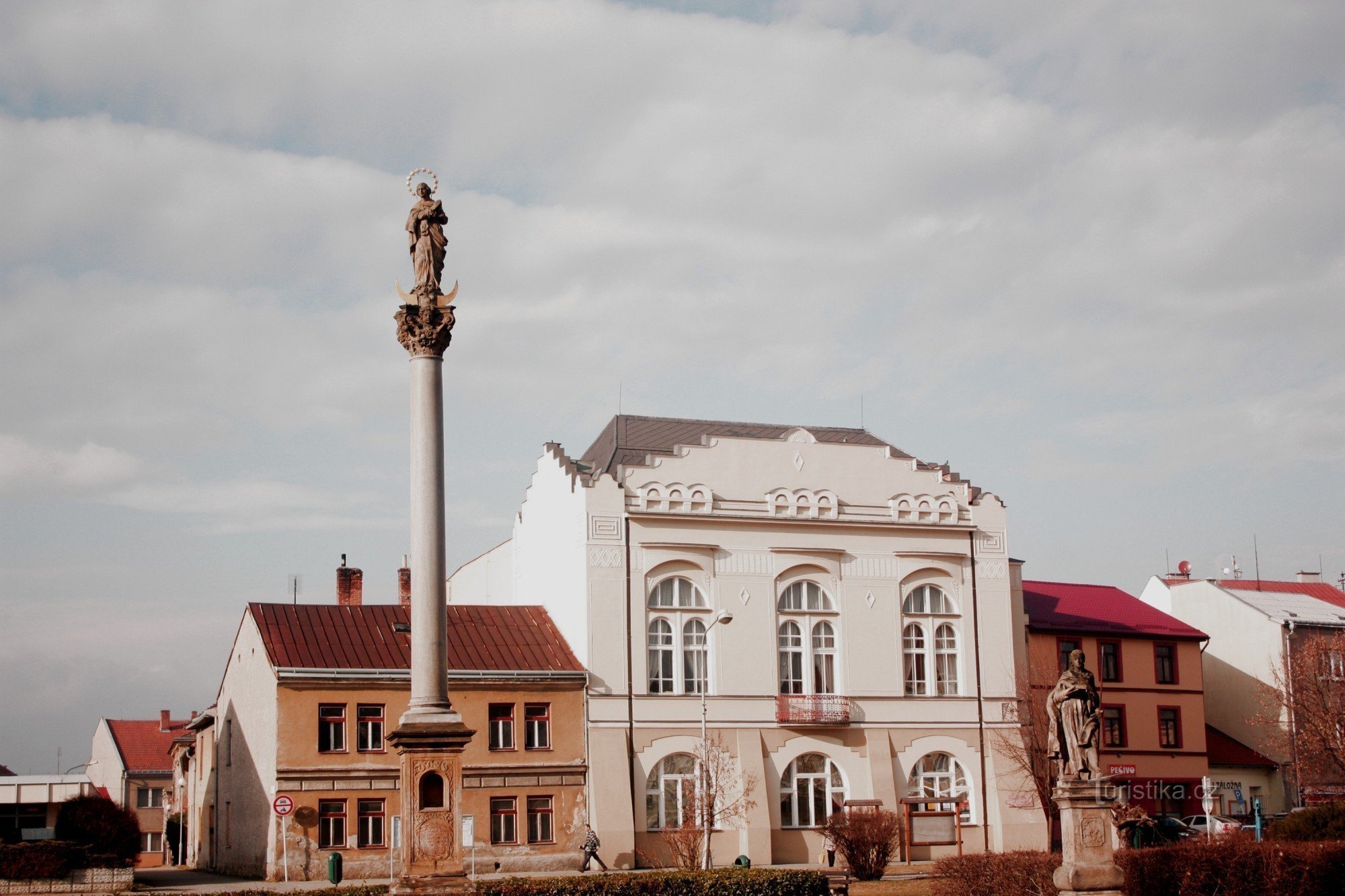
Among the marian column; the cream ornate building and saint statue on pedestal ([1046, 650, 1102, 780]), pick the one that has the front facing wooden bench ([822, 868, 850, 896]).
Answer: the cream ornate building

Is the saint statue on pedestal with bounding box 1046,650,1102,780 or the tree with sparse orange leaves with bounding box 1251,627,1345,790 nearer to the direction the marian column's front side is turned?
the saint statue on pedestal

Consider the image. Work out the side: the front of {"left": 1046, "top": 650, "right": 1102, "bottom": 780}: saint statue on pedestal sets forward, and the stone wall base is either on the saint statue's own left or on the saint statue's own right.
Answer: on the saint statue's own right

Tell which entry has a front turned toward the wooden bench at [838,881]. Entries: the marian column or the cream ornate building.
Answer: the cream ornate building

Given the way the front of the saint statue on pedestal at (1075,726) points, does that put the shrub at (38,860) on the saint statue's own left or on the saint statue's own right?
on the saint statue's own right

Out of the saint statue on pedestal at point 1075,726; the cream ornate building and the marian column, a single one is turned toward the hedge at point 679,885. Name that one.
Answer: the cream ornate building

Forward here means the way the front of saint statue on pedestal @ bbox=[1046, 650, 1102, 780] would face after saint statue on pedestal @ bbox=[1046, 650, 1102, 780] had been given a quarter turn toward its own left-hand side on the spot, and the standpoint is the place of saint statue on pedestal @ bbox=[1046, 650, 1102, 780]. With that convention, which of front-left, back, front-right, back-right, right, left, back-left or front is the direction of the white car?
left

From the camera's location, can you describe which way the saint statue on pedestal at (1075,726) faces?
facing the viewer

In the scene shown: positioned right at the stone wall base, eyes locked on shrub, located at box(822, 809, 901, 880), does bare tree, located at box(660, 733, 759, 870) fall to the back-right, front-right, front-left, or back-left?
front-left

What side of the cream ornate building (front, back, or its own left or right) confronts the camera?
front
